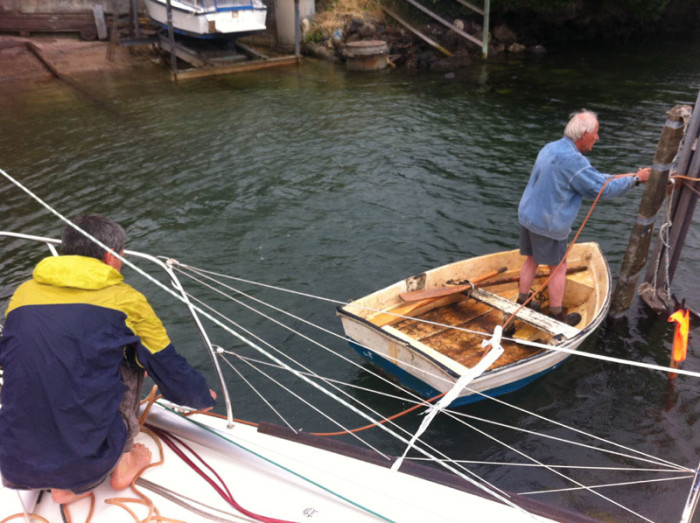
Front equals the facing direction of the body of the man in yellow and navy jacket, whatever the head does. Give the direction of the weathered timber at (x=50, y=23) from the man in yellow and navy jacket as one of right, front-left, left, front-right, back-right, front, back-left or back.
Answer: front-left

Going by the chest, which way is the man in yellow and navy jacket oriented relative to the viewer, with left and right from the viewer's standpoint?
facing away from the viewer and to the right of the viewer

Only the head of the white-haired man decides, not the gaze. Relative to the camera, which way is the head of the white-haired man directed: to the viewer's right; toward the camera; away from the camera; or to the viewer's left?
to the viewer's right

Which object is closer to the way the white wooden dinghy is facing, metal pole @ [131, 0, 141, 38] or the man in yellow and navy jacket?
the metal pole

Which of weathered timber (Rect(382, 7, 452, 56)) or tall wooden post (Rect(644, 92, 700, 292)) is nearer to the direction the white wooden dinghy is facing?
the tall wooden post

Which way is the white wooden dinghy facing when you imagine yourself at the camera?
facing away from the viewer and to the right of the viewer

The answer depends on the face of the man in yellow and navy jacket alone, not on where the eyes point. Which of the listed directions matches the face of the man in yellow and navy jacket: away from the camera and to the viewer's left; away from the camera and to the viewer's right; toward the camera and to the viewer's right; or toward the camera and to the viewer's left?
away from the camera and to the viewer's right

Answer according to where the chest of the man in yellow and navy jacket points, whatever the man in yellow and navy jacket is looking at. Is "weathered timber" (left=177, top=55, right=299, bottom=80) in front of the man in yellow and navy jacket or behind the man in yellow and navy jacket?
in front
